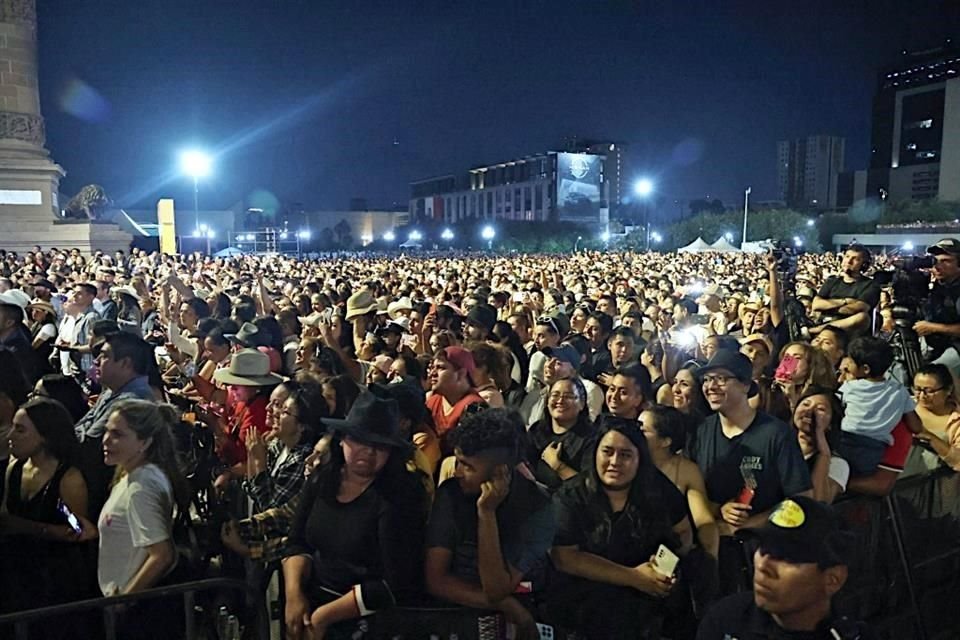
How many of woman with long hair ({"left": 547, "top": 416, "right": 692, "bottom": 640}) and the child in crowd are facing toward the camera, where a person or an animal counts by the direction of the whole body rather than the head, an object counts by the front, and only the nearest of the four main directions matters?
1

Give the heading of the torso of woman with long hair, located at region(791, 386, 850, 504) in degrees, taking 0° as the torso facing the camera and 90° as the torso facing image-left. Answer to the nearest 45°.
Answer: approximately 45°

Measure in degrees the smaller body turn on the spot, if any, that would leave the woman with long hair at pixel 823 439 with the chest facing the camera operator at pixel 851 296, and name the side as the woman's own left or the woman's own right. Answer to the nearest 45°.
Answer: approximately 135° to the woman's own right

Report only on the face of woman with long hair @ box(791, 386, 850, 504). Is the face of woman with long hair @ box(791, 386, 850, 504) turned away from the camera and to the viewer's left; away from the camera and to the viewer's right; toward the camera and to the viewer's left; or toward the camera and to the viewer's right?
toward the camera and to the viewer's left

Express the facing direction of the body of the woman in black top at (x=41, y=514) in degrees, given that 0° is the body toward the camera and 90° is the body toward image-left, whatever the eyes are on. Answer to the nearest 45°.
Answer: approximately 45°

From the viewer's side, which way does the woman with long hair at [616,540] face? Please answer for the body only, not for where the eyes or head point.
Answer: toward the camera

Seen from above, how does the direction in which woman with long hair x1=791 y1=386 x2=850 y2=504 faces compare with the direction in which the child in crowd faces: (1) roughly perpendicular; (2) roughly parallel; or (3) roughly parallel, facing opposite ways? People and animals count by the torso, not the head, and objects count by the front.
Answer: roughly perpendicular

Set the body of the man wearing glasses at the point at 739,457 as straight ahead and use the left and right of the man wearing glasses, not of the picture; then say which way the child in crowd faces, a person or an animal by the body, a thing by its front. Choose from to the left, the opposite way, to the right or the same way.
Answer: to the right

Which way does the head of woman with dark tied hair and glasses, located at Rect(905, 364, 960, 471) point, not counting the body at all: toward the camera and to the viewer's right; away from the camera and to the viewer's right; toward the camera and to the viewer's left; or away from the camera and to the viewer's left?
toward the camera and to the viewer's left

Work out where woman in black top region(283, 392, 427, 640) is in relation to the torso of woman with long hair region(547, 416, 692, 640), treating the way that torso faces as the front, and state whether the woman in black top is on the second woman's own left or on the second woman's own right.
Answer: on the second woman's own right

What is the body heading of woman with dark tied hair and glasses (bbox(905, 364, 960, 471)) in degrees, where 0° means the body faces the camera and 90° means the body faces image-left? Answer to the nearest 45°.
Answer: approximately 45°
